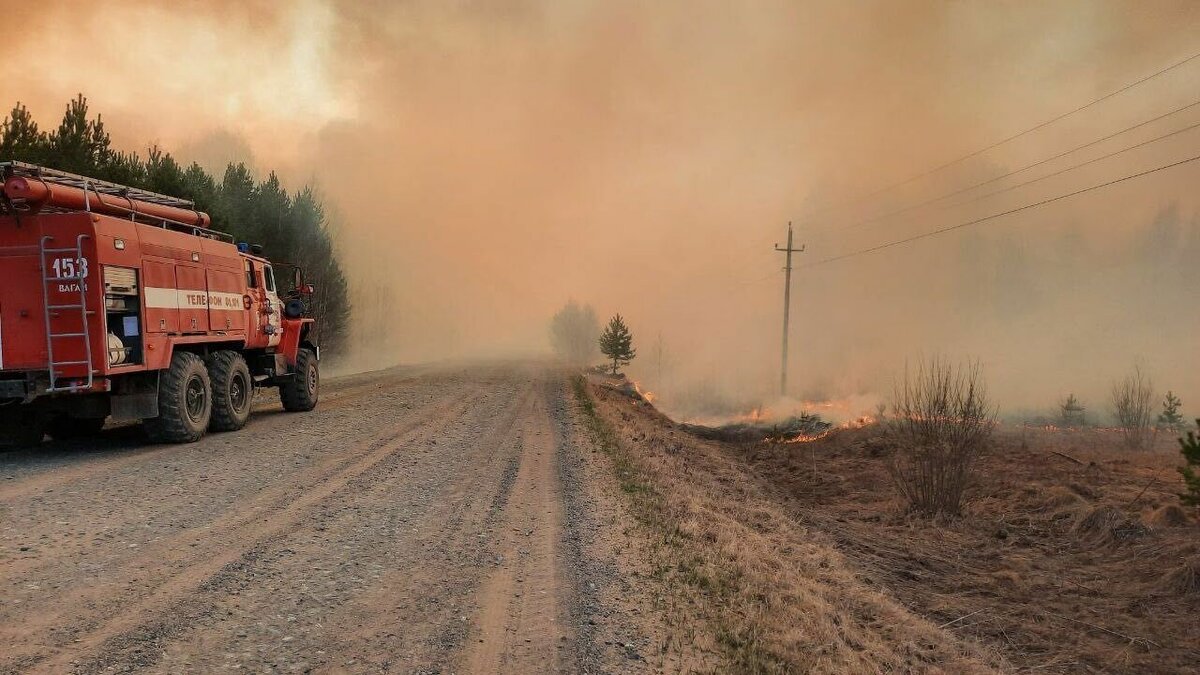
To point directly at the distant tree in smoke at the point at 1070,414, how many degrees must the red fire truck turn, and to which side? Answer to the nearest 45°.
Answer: approximately 45° to its right

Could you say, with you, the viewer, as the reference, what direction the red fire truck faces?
facing away from the viewer and to the right of the viewer

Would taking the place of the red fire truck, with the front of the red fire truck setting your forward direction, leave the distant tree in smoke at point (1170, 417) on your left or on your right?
on your right

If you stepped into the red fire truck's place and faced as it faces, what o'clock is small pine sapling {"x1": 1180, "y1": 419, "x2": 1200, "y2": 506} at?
The small pine sapling is roughly at 3 o'clock from the red fire truck.
